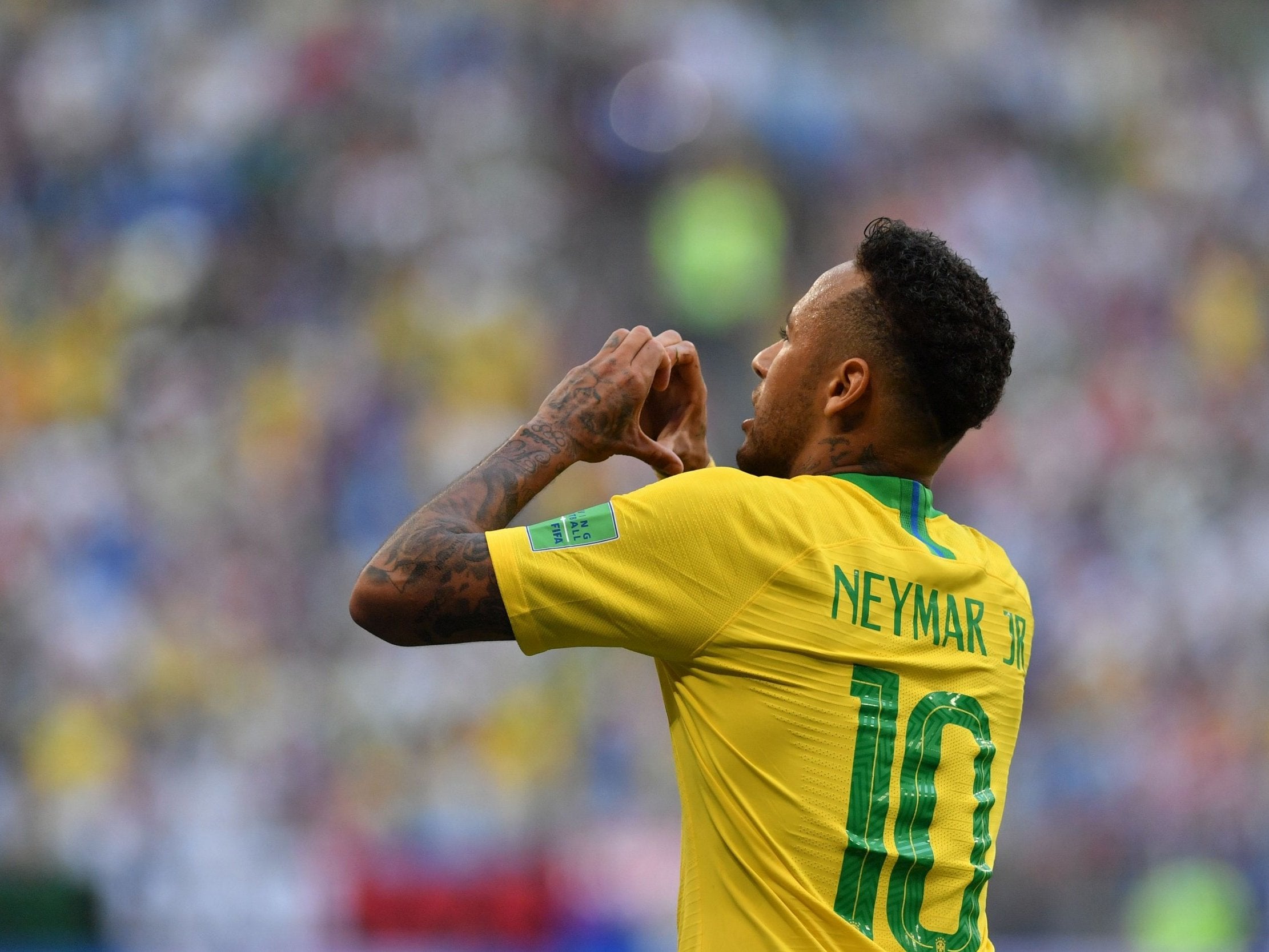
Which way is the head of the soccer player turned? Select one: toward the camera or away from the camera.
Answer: away from the camera

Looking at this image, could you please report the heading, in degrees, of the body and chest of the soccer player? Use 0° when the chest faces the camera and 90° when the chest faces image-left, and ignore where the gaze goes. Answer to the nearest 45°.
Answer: approximately 135°
